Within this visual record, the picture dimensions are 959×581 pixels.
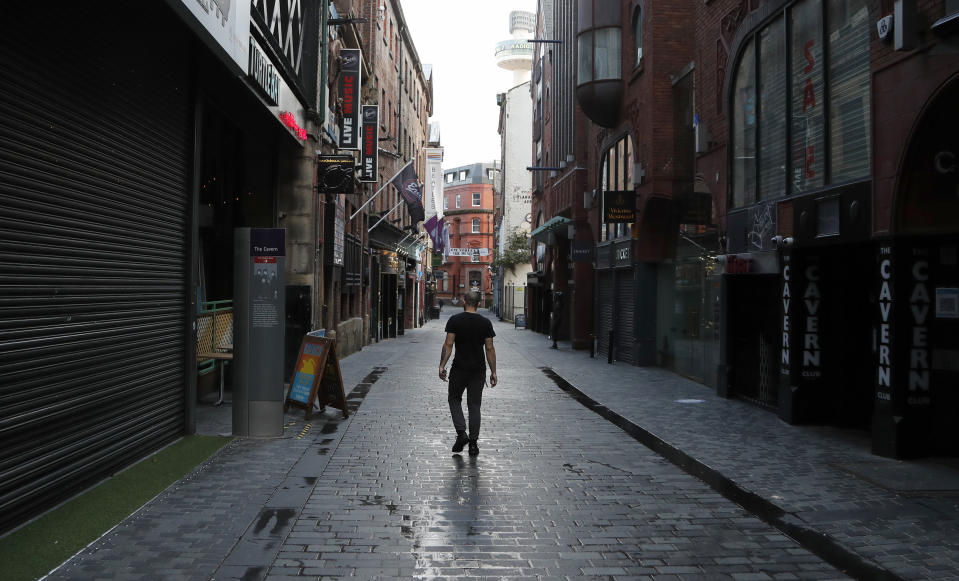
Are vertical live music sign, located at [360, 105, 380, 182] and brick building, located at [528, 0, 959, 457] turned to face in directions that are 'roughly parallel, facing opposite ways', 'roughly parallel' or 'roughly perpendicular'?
roughly perpendicular

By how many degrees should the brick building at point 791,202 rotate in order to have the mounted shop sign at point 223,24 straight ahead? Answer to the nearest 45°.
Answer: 0° — it already faces it

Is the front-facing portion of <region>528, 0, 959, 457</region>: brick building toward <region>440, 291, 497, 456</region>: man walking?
yes

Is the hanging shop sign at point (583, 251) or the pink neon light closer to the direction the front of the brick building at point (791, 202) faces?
the pink neon light

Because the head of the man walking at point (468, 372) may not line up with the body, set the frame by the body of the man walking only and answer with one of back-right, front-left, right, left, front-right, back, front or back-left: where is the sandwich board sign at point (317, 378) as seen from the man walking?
front-left

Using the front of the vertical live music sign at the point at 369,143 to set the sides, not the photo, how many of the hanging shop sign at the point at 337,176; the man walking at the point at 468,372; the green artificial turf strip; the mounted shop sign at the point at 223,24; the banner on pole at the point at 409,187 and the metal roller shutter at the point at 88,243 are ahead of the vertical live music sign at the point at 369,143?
5

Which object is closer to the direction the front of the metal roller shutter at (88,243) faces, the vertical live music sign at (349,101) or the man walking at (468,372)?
the man walking

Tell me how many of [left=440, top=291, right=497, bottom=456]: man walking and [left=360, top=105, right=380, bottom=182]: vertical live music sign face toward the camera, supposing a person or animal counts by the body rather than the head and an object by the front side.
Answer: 1

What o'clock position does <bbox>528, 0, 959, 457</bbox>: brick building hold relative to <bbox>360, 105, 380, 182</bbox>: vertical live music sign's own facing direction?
The brick building is roughly at 11 o'clock from the vertical live music sign.

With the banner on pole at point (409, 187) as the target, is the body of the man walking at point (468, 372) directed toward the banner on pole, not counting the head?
yes

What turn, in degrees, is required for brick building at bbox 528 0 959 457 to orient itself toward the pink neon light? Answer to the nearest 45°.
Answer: approximately 45° to its right

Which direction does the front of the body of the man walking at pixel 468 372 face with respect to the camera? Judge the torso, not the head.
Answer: away from the camera

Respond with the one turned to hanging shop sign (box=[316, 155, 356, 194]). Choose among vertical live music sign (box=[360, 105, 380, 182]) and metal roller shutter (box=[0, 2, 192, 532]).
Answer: the vertical live music sign

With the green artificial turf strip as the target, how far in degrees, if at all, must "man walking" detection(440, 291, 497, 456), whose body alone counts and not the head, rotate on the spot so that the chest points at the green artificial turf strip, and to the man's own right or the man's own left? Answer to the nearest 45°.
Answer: approximately 135° to the man's own left
